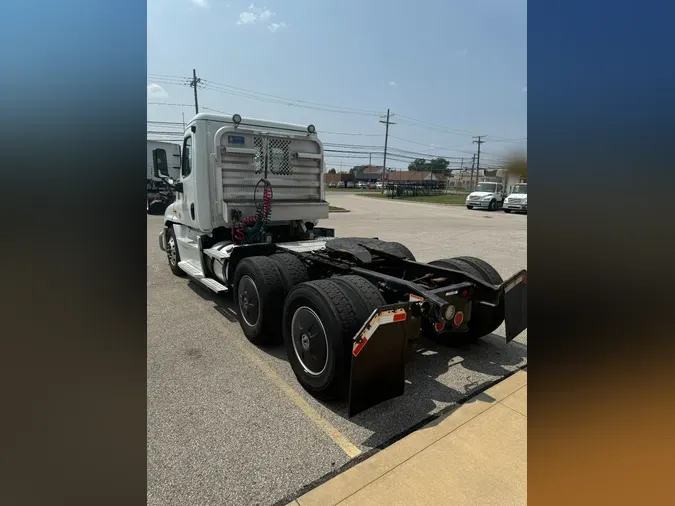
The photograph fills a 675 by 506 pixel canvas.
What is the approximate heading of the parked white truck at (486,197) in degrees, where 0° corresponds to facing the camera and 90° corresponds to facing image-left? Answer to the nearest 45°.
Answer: approximately 45°

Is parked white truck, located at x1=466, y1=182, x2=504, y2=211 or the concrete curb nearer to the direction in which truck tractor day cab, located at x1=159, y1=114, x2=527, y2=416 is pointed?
the parked white truck

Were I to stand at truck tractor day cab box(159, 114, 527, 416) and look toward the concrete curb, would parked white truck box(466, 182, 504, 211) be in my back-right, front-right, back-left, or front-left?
back-left

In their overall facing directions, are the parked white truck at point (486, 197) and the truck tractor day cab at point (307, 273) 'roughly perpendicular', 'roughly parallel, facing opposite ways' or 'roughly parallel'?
roughly perpendicular

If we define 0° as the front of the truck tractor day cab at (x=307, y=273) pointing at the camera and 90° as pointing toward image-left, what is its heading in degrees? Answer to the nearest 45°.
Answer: approximately 135°

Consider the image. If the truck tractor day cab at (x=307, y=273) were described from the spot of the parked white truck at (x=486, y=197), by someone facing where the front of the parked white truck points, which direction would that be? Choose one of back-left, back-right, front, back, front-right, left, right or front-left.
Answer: front-left

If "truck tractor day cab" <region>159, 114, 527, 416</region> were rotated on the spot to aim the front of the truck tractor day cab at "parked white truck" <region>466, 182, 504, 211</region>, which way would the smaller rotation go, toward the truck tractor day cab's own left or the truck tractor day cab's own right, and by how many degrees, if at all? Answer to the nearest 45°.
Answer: approximately 45° to the truck tractor day cab's own right
